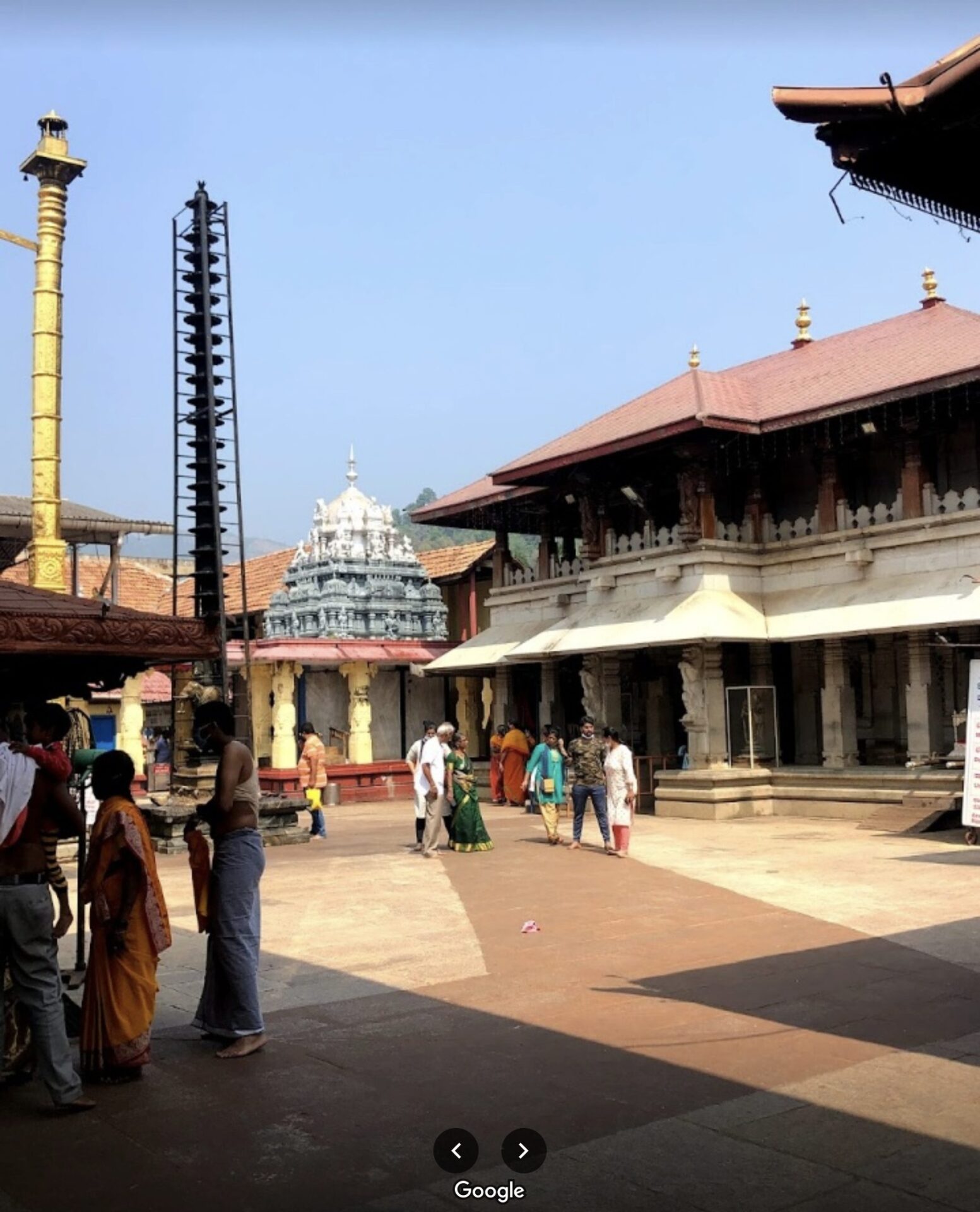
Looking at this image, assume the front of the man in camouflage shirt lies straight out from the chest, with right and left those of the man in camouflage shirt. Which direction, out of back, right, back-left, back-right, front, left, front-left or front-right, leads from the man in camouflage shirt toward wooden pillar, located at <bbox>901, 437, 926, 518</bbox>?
back-left

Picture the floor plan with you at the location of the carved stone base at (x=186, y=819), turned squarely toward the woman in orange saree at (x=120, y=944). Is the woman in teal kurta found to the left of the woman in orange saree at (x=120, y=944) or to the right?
left

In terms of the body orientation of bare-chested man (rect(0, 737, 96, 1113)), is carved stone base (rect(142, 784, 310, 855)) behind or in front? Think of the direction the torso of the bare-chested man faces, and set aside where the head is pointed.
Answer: in front

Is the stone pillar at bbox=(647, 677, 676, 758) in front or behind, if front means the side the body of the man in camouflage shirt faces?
behind

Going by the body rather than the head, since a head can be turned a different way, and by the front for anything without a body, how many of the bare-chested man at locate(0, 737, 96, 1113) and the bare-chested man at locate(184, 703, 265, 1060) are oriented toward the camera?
0

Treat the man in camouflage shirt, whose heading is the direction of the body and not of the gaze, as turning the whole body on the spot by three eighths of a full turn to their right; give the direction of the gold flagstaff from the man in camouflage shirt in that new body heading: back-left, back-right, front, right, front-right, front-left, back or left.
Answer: front-left

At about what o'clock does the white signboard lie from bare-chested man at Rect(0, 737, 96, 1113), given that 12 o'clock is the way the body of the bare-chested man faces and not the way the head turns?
The white signboard is roughly at 2 o'clock from the bare-chested man.

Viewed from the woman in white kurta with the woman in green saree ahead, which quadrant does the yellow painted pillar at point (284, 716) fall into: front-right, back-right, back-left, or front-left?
front-right

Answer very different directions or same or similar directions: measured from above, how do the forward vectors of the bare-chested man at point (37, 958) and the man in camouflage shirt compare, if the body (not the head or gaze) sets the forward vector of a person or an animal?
very different directions

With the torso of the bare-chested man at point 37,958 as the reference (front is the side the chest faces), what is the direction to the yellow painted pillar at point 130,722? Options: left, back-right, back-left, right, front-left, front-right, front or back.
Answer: front

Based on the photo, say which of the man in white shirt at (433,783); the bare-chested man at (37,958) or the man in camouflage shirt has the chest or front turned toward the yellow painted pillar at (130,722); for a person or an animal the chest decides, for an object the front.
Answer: the bare-chested man

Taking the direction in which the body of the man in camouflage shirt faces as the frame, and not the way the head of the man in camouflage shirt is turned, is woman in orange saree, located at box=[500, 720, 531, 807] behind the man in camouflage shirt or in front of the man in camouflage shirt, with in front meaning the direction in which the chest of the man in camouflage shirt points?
behind

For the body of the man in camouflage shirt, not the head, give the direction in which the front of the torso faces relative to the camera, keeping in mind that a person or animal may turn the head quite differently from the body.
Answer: toward the camera
